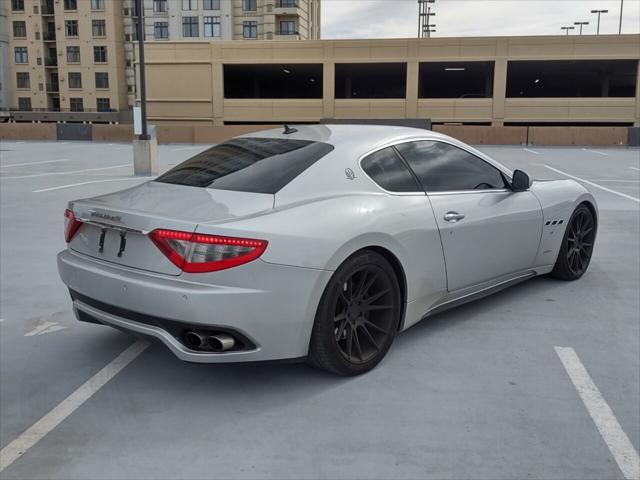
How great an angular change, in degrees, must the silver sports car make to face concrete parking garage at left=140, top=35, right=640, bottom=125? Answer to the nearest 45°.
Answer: approximately 45° to its left

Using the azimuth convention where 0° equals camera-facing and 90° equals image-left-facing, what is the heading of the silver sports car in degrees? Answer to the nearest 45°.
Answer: approximately 225°

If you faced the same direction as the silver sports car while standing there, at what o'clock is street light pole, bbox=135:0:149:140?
The street light pole is roughly at 10 o'clock from the silver sports car.

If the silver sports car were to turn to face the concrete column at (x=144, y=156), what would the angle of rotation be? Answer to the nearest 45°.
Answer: approximately 45° to its left
